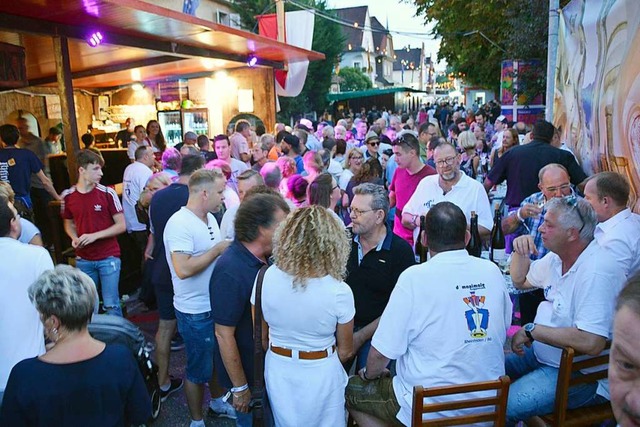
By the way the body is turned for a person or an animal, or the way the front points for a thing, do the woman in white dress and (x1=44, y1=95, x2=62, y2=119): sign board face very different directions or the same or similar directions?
very different directions

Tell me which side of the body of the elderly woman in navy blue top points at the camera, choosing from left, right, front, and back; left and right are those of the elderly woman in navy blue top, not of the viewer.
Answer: back

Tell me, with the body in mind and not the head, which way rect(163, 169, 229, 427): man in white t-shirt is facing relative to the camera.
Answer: to the viewer's right

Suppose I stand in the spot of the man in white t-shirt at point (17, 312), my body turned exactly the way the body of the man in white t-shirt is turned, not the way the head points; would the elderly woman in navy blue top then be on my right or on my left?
on my right

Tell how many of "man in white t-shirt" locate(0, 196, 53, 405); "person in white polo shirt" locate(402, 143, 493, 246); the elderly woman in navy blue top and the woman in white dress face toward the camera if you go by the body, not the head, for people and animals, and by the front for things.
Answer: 1

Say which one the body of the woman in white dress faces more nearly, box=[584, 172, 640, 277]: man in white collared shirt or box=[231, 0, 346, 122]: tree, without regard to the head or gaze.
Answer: the tree

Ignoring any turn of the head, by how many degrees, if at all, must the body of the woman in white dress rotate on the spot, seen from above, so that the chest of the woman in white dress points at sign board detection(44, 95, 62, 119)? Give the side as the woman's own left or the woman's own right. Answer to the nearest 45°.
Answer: approximately 45° to the woman's own left

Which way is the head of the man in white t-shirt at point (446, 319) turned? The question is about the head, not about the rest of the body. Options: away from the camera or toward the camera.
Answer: away from the camera

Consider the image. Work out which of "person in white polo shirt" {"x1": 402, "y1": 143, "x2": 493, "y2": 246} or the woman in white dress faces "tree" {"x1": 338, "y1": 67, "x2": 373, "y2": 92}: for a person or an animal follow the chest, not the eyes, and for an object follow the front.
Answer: the woman in white dress

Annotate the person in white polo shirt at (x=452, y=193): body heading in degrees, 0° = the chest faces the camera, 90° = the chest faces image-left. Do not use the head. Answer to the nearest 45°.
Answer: approximately 0°

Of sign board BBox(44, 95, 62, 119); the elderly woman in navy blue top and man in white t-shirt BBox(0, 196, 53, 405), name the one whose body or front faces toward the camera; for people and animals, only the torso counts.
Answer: the sign board

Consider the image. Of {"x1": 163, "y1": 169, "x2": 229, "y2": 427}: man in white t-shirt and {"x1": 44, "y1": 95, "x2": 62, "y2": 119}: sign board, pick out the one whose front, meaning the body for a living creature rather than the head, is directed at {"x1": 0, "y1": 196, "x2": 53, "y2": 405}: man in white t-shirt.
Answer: the sign board

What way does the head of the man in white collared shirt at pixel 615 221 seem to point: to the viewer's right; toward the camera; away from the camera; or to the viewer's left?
to the viewer's left

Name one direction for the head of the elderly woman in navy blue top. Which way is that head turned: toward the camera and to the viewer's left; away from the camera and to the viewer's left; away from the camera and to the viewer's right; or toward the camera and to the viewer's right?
away from the camera and to the viewer's left

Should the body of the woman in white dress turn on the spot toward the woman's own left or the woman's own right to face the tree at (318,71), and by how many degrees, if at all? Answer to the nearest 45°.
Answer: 0° — they already face it

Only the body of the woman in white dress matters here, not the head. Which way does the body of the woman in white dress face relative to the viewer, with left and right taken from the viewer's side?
facing away from the viewer
